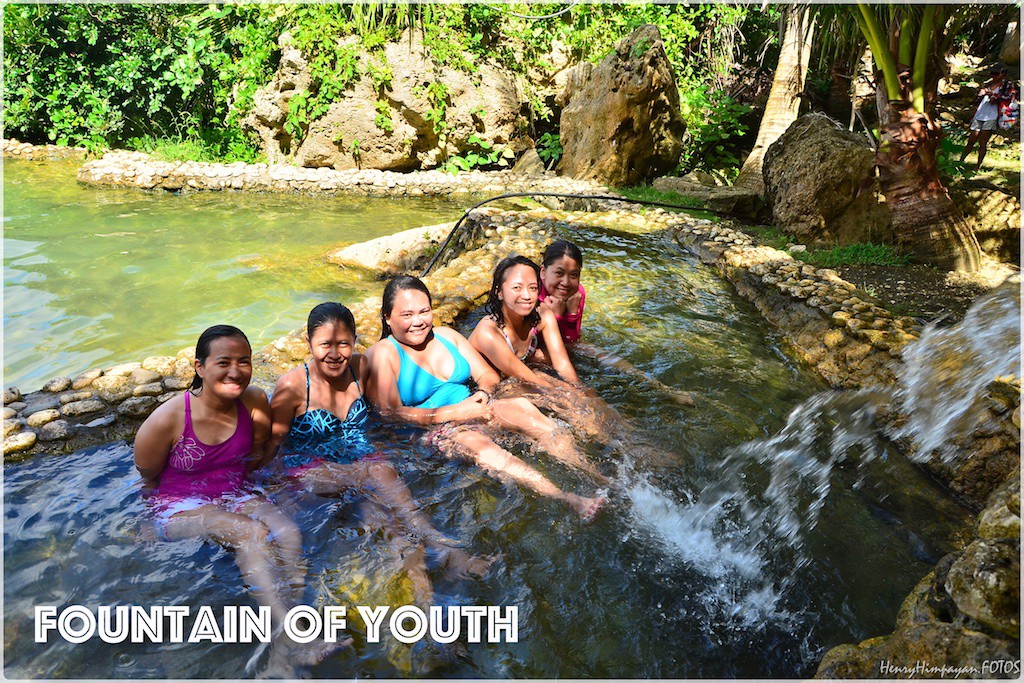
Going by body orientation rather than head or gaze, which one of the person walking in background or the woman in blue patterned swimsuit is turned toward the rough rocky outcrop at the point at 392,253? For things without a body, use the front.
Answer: the person walking in background

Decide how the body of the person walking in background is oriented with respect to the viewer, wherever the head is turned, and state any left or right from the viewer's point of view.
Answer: facing the viewer and to the left of the viewer

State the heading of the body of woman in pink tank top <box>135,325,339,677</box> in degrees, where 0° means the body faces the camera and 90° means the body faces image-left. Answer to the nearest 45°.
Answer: approximately 315°

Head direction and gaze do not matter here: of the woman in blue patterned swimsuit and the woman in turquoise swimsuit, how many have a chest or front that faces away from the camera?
0

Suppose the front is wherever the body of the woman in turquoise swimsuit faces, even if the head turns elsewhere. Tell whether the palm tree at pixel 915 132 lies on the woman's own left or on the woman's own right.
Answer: on the woman's own left

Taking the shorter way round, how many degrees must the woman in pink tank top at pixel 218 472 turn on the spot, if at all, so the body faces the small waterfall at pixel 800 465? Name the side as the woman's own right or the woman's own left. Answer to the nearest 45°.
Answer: approximately 45° to the woman's own left

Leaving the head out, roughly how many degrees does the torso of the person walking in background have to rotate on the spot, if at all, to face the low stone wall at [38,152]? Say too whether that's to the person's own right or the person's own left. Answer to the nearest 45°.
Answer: approximately 45° to the person's own right

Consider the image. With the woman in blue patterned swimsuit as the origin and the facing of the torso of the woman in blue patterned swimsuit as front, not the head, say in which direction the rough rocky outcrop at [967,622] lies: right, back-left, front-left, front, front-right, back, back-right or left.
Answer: front

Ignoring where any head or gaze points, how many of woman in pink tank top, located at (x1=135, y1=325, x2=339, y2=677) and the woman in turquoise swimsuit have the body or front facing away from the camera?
0
